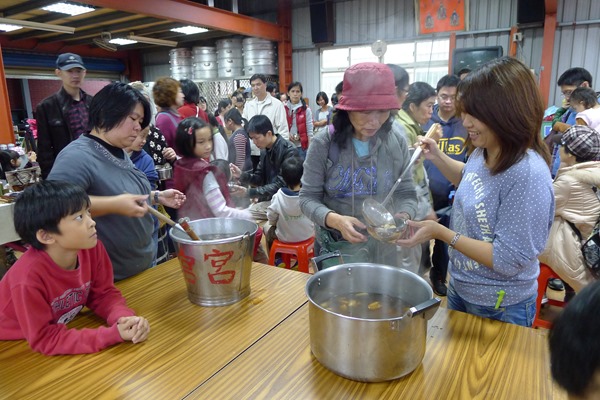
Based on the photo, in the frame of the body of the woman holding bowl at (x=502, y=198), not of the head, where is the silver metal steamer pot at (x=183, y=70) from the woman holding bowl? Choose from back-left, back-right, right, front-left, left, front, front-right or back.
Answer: right

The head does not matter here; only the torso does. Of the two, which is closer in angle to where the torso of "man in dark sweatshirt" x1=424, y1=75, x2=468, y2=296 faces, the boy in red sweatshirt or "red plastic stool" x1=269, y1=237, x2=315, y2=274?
the boy in red sweatshirt

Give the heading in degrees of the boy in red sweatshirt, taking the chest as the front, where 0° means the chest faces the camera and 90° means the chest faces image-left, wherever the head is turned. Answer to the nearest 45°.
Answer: approximately 315°

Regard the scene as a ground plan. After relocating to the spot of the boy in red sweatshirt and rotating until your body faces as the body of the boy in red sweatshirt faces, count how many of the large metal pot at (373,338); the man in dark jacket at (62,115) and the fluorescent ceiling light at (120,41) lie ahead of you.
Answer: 1

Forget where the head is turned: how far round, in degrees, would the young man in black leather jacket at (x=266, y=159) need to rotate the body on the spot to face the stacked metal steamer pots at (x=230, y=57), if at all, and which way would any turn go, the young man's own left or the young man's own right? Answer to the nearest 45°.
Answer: approximately 135° to the young man's own right

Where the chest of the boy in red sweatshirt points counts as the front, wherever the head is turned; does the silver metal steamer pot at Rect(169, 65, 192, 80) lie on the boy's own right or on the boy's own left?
on the boy's own left

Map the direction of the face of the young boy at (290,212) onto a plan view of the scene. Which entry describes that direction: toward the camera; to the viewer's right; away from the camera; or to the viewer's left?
away from the camera

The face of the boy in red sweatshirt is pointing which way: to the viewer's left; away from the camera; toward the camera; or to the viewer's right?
to the viewer's right

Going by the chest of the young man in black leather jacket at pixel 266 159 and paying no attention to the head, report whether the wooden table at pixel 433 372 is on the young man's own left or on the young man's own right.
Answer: on the young man's own left

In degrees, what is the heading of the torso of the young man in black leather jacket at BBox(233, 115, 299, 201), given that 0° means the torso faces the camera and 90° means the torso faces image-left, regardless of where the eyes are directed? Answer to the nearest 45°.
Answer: approximately 45°

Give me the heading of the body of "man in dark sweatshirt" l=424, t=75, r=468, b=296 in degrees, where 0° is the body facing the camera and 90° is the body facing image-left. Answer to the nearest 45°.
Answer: approximately 0°

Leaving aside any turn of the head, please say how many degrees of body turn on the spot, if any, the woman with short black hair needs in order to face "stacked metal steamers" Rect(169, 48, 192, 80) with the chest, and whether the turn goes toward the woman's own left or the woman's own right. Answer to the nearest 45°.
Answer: approximately 135° to the woman's own left
